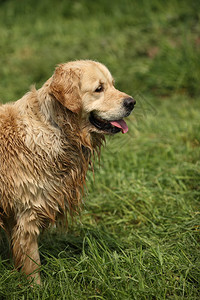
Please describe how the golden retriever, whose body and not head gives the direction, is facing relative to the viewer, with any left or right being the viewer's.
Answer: facing to the right of the viewer
